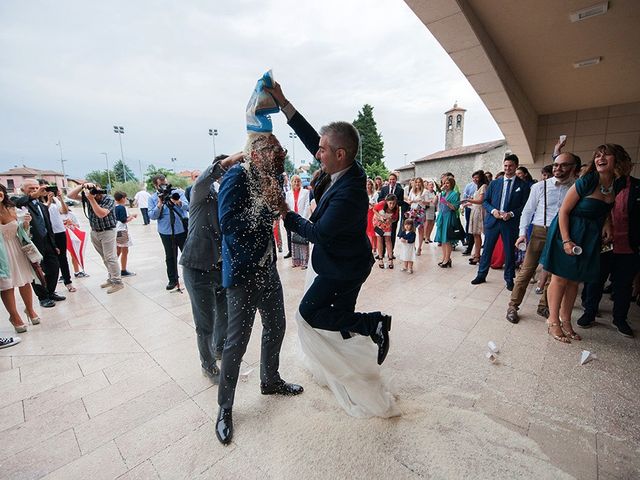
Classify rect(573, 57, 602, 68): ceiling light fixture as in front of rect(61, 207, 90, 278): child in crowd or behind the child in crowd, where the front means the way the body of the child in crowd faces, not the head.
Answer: in front

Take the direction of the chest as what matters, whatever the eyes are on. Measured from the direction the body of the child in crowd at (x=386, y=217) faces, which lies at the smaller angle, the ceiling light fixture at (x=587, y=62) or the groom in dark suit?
the groom in dark suit

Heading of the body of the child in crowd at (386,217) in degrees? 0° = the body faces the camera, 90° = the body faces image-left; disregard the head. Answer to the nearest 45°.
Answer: approximately 0°

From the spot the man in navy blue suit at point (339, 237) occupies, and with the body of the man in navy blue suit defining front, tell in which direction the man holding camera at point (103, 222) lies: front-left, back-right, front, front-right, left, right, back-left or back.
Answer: front-right

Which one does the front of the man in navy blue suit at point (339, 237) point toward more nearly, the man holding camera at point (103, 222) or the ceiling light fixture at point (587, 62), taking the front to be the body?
the man holding camera

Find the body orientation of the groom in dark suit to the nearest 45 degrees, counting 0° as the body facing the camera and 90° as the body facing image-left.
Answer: approximately 315°

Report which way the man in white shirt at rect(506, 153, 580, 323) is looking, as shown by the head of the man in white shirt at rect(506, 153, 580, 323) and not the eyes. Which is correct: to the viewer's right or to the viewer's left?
to the viewer's left

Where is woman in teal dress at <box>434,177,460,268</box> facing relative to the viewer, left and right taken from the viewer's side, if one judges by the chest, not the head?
facing the viewer and to the left of the viewer

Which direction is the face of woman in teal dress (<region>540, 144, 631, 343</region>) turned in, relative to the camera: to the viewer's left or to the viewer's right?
to the viewer's left

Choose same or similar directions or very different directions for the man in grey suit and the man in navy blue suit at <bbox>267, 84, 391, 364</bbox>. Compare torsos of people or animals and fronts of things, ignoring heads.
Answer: very different directions

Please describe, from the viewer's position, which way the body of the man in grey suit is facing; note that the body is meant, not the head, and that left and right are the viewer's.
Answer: facing to the right of the viewer

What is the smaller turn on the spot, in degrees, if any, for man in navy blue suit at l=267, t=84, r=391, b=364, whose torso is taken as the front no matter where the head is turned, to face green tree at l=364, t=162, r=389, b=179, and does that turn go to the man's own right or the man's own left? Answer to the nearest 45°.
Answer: approximately 90° to the man's own right

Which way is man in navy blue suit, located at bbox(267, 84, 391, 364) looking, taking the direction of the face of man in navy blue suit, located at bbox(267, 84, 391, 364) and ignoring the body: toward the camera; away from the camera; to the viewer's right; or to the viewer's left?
to the viewer's left
